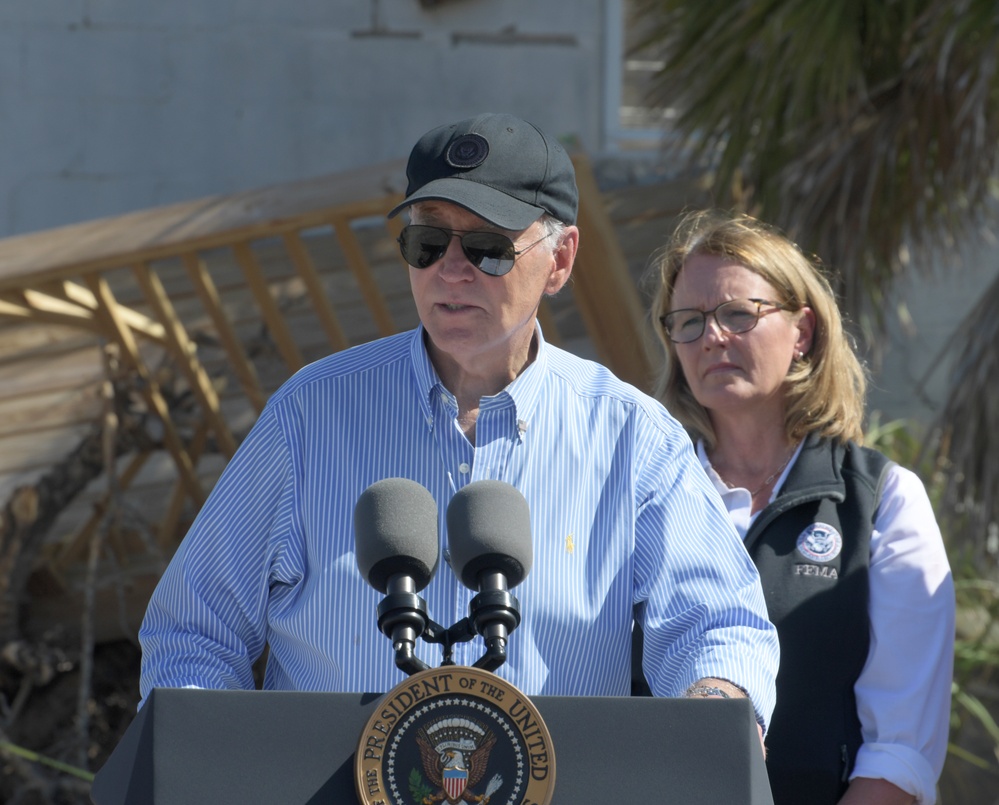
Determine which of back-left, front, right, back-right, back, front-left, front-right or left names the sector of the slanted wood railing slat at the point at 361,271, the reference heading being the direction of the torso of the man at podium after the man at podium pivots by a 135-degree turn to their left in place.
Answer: front-left

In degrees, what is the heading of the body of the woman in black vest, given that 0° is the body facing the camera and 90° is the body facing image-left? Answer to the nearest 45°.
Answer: approximately 45°

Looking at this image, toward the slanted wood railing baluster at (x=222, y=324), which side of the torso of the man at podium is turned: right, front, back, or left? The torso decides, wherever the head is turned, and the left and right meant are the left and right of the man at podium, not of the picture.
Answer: back

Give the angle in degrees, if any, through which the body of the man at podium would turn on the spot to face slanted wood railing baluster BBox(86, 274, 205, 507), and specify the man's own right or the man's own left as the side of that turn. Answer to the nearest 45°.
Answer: approximately 135° to the man's own right

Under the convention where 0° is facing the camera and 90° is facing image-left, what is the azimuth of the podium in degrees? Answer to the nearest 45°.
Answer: approximately 0°

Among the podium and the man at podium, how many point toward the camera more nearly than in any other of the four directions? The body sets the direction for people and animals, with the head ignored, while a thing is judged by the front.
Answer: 2

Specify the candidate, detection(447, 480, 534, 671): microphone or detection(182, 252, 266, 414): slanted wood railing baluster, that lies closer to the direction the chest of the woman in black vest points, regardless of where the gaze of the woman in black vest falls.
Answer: the microphone

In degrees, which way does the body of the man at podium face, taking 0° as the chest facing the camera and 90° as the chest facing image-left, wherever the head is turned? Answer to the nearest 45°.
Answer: approximately 0°
